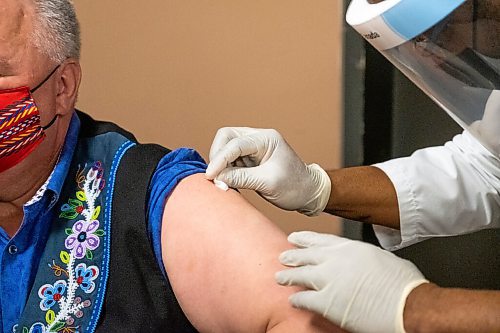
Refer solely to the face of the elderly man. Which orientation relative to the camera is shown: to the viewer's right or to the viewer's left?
to the viewer's left
